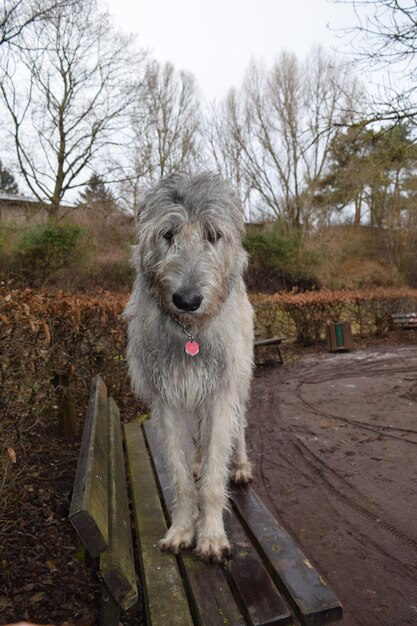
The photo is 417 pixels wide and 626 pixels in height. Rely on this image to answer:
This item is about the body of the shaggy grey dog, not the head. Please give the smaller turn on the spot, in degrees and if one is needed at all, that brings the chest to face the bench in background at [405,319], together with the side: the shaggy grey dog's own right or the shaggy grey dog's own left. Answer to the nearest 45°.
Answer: approximately 135° to the shaggy grey dog's own left

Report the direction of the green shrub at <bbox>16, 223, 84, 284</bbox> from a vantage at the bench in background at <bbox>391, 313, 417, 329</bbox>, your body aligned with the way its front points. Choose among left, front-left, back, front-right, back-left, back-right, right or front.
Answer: right

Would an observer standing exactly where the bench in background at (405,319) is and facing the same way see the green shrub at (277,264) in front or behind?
behind

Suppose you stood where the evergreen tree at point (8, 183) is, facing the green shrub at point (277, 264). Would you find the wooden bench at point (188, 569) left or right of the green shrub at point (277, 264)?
right

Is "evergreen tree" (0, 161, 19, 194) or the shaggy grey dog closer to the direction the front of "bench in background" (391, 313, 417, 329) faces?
the shaggy grey dog

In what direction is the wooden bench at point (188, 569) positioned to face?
to the viewer's right

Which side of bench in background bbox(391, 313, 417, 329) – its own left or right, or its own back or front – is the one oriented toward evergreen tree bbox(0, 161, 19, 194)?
right

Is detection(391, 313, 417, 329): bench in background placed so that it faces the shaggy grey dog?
yes

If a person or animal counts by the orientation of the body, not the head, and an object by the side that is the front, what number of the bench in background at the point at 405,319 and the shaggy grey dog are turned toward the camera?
2
